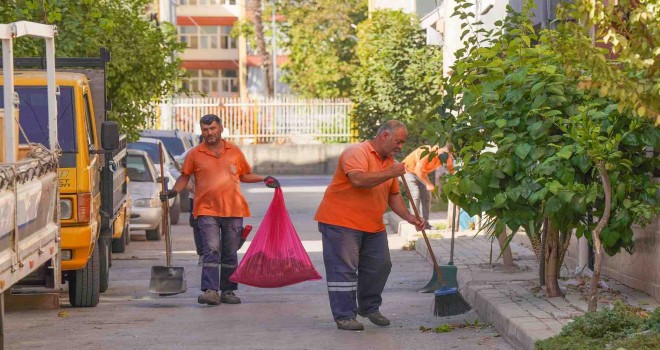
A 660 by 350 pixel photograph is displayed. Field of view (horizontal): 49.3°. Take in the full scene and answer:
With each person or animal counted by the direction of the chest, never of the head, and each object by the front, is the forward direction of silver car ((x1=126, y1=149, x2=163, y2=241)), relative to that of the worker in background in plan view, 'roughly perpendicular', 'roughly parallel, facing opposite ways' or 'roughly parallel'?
roughly perpendicular

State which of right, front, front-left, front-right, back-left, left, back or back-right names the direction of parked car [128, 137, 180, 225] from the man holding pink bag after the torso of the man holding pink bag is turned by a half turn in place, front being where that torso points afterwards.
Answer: front

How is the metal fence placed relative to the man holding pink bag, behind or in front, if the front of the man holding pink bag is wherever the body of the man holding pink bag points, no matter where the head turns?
behind

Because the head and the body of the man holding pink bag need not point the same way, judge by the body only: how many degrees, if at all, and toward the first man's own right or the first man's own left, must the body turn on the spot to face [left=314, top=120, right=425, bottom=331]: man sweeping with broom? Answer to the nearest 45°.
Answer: approximately 45° to the first man's own left
